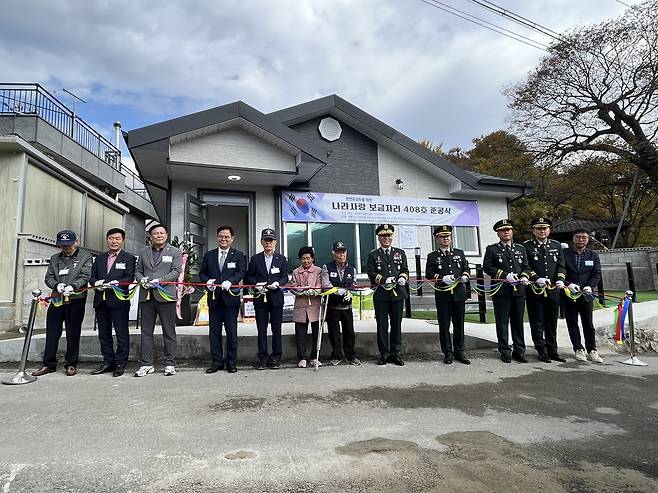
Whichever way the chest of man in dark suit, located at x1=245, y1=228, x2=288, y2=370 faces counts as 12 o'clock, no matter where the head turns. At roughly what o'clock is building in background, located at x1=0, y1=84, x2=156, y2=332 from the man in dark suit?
The building in background is roughly at 4 o'clock from the man in dark suit.

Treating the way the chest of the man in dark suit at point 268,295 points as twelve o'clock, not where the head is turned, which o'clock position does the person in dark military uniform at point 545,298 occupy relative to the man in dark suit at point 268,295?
the person in dark military uniform at point 545,298 is roughly at 9 o'clock from the man in dark suit at point 268,295.

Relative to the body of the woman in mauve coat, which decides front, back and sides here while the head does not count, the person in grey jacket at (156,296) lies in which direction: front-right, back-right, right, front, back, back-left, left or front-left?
right

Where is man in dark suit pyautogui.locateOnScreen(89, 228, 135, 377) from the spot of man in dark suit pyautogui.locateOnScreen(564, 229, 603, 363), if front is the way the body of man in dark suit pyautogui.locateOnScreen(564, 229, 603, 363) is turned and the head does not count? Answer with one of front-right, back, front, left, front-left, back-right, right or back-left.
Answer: front-right

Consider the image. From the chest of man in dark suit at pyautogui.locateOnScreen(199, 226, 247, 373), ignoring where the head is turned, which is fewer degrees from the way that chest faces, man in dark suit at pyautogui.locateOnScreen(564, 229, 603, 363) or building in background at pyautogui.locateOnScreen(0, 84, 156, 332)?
the man in dark suit

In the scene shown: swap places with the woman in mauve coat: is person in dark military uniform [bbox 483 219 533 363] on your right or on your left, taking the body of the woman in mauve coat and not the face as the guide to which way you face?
on your left
